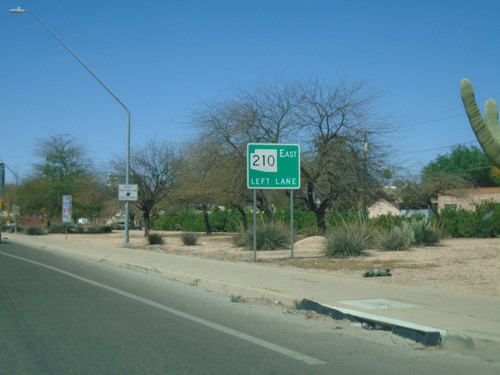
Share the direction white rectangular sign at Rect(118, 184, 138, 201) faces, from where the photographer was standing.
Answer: facing the viewer

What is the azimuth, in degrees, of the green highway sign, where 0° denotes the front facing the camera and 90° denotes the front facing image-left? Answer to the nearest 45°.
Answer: approximately 0°

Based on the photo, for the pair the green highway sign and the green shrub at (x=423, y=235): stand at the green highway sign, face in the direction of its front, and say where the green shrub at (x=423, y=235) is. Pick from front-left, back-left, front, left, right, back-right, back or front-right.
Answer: back-left

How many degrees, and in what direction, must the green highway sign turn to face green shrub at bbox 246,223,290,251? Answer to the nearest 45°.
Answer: approximately 180°

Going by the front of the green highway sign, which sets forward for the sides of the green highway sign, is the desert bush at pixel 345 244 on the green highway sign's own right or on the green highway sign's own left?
on the green highway sign's own left

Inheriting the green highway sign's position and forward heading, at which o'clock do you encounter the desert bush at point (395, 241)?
The desert bush is roughly at 8 o'clock from the green highway sign.

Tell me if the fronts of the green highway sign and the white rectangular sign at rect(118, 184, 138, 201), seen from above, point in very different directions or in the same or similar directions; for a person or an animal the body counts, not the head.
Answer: same or similar directions

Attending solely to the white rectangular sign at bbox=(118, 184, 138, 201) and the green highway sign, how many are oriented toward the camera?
2

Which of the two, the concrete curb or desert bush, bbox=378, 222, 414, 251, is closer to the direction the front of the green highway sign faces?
the concrete curb

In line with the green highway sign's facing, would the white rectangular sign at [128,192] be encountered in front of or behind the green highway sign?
behind

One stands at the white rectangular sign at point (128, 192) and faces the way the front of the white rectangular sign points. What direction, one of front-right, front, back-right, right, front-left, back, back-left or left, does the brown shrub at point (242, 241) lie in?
front-left

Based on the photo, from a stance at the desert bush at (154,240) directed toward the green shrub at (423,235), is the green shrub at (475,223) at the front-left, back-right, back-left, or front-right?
front-left

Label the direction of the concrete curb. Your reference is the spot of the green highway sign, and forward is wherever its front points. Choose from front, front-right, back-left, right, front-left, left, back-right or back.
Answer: front
